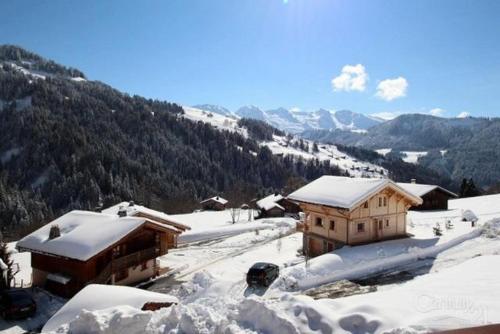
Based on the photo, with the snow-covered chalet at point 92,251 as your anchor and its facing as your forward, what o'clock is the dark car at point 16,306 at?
The dark car is roughly at 3 o'clock from the snow-covered chalet.

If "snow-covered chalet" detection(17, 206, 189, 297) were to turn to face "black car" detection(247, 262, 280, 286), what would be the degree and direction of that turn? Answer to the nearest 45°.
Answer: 0° — it already faces it

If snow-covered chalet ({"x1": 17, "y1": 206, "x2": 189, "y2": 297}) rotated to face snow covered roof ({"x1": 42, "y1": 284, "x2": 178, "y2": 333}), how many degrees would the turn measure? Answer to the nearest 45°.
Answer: approximately 45° to its right

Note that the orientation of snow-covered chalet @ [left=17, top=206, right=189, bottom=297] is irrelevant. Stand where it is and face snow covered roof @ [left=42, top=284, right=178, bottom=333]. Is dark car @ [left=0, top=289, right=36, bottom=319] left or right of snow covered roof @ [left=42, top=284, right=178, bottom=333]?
right

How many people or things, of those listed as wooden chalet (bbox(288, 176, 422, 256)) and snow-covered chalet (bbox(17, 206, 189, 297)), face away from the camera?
0

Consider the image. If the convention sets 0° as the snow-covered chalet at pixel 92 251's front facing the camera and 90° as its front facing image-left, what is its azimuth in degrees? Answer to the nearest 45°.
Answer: approximately 315°

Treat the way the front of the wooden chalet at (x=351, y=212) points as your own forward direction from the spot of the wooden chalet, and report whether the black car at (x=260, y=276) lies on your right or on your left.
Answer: on your right

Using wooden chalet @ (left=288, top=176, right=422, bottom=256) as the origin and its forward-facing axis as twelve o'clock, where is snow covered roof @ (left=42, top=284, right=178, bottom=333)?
The snow covered roof is roughly at 2 o'clock from the wooden chalet.

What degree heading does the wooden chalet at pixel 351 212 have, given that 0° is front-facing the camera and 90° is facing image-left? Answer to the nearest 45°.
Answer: approximately 315°
